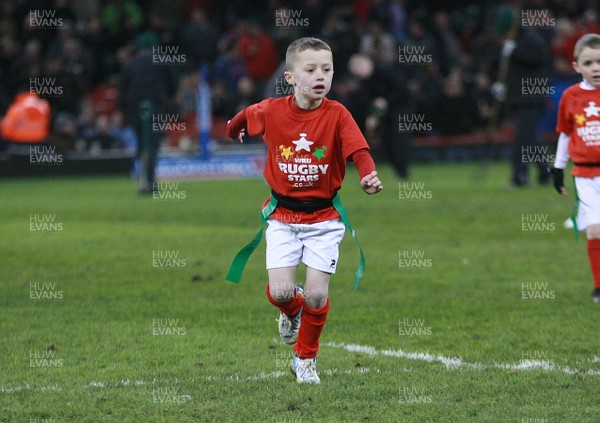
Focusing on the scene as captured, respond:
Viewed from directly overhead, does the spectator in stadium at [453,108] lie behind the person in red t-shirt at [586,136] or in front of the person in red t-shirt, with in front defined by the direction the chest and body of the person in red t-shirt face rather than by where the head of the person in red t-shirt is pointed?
behind

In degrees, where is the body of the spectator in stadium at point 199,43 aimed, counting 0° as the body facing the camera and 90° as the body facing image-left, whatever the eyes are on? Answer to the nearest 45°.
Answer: approximately 0°

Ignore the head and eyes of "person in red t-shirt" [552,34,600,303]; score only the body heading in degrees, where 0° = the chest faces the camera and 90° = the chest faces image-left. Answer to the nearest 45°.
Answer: approximately 0°

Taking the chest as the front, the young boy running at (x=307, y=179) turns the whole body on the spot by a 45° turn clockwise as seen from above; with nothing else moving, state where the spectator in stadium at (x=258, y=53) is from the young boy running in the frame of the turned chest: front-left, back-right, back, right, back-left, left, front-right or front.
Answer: back-right

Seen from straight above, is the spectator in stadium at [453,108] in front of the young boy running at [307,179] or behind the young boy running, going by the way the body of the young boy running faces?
behind
